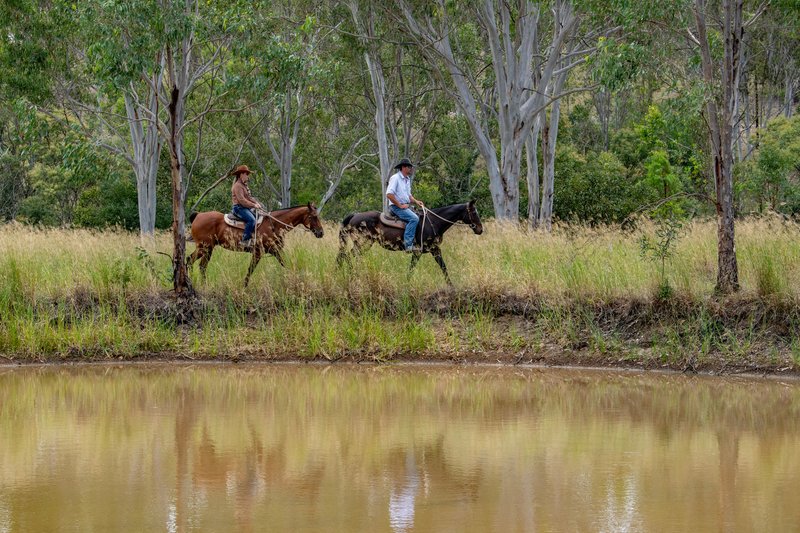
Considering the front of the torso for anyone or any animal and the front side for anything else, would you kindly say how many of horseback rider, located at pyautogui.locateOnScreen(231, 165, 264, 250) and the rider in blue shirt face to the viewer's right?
2

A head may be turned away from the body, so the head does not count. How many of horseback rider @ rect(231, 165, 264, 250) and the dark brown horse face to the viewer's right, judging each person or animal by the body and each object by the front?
2

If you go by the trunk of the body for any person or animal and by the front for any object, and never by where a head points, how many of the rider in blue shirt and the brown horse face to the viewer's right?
2

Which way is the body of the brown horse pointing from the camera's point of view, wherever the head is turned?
to the viewer's right

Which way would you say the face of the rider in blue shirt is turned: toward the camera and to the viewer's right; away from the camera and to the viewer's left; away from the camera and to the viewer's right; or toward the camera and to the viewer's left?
toward the camera and to the viewer's right

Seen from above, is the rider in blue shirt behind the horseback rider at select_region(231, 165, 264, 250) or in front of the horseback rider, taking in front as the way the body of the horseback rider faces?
in front

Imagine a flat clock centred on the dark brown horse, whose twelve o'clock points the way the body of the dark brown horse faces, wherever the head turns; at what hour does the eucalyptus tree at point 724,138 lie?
The eucalyptus tree is roughly at 1 o'clock from the dark brown horse.

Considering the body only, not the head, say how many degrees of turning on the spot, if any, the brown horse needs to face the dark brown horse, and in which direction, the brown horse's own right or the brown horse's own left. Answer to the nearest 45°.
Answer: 0° — it already faces it

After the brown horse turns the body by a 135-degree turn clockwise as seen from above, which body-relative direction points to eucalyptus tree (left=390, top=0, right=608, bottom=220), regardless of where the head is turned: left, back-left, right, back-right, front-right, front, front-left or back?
back

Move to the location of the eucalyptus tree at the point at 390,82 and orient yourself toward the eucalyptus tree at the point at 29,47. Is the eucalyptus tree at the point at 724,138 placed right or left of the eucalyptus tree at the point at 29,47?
left

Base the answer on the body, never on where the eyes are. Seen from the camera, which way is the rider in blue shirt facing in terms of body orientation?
to the viewer's right

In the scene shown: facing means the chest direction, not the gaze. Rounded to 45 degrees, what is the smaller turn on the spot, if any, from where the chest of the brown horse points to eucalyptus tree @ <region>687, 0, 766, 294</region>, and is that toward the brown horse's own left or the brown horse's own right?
approximately 45° to the brown horse's own right

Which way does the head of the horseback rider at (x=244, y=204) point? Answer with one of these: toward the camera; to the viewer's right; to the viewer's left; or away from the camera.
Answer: to the viewer's right

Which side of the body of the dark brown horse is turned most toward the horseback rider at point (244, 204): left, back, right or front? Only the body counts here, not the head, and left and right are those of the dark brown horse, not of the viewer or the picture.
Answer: back

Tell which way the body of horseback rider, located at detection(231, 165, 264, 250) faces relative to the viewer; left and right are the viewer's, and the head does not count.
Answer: facing to the right of the viewer
